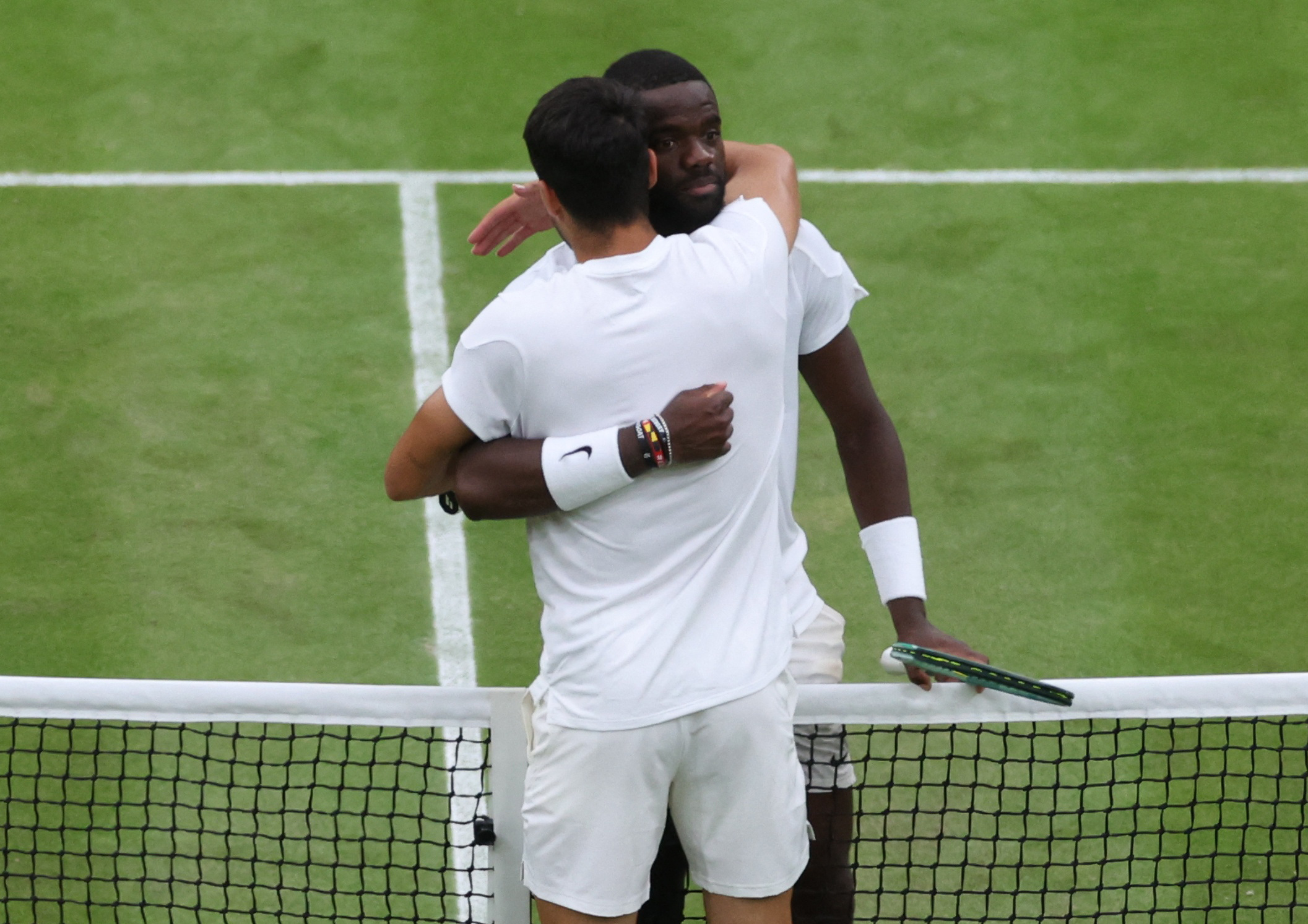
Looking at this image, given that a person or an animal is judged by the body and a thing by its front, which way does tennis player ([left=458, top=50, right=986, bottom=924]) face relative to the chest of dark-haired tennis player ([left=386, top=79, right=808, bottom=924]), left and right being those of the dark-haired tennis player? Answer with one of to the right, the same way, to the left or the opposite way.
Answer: the opposite way

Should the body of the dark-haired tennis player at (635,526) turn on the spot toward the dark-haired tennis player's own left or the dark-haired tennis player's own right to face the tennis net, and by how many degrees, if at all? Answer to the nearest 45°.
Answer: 0° — they already face it

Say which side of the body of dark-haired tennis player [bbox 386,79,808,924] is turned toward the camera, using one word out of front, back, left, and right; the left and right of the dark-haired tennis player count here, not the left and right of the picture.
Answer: back

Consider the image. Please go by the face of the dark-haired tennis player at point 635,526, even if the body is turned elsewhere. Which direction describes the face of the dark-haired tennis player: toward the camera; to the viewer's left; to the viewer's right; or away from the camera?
away from the camera

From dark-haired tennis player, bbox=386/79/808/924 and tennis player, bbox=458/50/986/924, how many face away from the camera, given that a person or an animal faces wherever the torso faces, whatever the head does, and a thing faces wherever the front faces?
1

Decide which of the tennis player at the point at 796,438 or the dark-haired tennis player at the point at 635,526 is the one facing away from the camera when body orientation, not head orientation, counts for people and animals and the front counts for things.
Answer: the dark-haired tennis player

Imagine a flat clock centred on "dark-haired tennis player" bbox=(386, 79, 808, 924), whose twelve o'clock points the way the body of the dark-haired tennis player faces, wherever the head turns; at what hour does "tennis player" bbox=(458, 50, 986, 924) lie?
The tennis player is roughly at 1 o'clock from the dark-haired tennis player.
